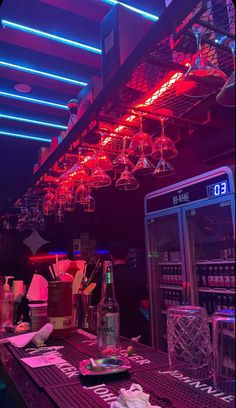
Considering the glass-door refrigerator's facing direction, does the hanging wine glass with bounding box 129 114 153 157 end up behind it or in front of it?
in front

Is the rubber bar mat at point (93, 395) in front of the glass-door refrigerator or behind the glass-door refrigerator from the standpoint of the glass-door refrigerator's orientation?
in front

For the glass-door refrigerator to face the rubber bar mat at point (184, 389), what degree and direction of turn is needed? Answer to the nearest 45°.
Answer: approximately 45° to its left

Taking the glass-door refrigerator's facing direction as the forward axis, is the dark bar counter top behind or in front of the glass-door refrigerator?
in front

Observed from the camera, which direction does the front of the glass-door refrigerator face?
facing the viewer and to the left of the viewer

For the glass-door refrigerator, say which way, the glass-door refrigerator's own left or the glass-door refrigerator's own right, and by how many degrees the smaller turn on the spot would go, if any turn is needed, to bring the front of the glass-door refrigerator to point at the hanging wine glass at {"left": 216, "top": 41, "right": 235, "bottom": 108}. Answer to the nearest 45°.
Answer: approximately 45° to the glass-door refrigerator's own left

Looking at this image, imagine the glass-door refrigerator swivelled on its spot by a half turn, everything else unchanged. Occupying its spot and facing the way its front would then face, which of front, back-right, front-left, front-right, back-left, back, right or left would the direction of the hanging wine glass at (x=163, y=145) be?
back-right

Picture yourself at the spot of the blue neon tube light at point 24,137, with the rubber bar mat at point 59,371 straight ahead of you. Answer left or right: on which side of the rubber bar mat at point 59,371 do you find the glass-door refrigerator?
left

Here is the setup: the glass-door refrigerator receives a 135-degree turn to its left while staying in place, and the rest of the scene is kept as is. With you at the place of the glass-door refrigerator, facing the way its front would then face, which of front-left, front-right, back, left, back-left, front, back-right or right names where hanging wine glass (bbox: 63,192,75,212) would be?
back
